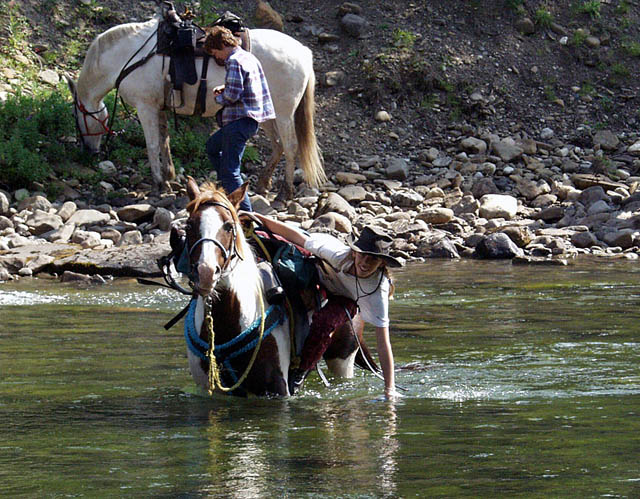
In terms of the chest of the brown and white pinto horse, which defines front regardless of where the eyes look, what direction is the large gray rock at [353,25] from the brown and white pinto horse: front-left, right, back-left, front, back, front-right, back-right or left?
back-right

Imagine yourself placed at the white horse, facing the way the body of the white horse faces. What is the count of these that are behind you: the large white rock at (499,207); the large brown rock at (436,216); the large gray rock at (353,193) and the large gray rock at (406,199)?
4

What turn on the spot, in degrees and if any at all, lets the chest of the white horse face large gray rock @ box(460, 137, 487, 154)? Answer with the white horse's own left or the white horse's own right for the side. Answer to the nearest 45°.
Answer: approximately 135° to the white horse's own right

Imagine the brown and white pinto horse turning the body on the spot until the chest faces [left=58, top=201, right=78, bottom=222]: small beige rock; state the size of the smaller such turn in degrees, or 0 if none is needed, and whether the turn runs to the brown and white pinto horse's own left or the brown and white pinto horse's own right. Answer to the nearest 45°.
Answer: approximately 135° to the brown and white pinto horse's own right

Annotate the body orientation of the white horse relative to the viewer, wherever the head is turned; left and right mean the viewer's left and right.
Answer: facing to the left of the viewer
